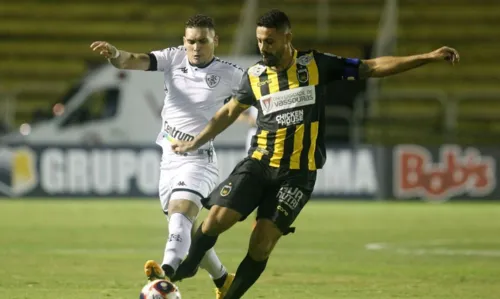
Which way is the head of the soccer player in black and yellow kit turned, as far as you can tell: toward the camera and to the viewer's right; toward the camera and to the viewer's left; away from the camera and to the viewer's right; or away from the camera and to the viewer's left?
toward the camera and to the viewer's left

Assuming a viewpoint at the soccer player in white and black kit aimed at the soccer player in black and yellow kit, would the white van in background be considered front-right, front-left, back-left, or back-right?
back-left

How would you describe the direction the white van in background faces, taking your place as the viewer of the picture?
facing to the left of the viewer

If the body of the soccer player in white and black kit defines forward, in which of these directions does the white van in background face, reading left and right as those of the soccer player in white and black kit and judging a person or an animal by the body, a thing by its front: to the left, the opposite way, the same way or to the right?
to the right

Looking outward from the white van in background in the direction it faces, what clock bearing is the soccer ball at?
The soccer ball is roughly at 9 o'clock from the white van in background.

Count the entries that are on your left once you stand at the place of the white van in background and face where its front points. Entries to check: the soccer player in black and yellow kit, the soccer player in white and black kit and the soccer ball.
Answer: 3

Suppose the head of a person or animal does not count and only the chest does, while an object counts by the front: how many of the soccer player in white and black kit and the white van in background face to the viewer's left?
1

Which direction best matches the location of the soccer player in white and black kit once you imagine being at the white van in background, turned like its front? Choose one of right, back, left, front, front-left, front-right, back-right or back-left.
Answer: left

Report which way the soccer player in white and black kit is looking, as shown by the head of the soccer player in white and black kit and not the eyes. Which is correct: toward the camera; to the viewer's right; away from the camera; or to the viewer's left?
toward the camera

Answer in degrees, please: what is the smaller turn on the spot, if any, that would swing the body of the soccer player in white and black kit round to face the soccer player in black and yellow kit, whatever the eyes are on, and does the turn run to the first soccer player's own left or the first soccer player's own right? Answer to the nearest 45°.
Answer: approximately 45° to the first soccer player's own left

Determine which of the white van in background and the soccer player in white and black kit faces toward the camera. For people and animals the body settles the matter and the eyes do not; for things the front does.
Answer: the soccer player in white and black kit

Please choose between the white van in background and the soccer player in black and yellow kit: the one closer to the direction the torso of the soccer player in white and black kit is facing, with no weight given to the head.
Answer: the soccer player in black and yellow kit

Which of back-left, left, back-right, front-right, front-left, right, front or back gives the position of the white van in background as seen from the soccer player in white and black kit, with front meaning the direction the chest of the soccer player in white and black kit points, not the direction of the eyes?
back
